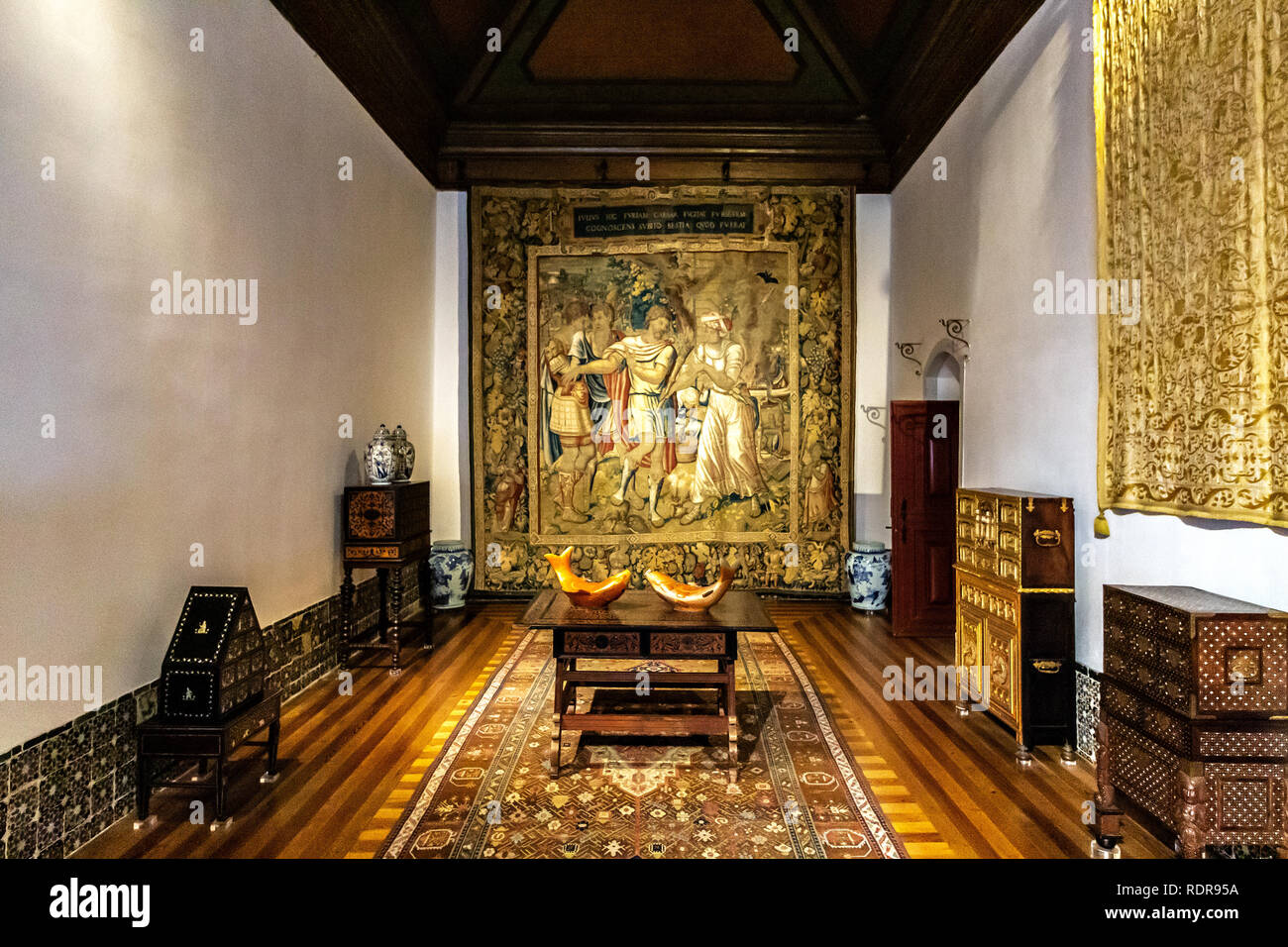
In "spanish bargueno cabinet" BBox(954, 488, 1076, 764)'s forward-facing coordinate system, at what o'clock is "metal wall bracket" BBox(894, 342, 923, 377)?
The metal wall bracket is roughly at 4 o'clock from the spanish bargueno cabinet.

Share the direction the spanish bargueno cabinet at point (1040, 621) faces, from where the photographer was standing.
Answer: facing the viewer and to the left of the viewer

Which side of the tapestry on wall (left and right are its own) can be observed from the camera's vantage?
front

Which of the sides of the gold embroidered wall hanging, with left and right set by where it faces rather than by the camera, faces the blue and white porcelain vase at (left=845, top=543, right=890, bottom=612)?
right

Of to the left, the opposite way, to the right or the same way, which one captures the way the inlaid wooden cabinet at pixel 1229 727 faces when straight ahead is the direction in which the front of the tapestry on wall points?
to the right

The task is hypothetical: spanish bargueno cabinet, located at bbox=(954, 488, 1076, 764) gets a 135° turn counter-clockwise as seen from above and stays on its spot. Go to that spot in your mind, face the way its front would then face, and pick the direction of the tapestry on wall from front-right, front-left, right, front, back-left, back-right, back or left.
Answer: back-left

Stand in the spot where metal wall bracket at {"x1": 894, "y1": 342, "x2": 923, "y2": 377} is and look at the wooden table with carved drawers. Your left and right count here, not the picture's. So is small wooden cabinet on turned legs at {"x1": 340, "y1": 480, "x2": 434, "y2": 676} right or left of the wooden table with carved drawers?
right

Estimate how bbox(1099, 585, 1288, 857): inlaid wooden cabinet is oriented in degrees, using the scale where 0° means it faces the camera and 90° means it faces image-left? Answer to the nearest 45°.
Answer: approximately 45°

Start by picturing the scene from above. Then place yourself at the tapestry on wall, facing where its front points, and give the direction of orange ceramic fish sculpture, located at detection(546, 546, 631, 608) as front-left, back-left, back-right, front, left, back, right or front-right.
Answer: front

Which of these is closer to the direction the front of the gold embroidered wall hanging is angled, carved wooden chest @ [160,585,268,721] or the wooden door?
the carved wooden chest

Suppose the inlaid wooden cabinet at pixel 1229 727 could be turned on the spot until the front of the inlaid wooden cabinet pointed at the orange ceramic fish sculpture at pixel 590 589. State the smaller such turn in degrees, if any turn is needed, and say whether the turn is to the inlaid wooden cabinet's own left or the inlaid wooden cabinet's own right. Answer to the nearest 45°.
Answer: approximately 45° to the inlaid wooden cabinet's own right

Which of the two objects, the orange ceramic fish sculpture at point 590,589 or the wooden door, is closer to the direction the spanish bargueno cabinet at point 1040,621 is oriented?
the orange ceramic fish sculpture

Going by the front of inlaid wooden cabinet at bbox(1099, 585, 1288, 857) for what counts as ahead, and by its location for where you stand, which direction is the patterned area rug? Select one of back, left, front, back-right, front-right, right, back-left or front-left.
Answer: front-right

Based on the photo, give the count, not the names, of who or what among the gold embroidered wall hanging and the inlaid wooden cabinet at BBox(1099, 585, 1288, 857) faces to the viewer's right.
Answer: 0

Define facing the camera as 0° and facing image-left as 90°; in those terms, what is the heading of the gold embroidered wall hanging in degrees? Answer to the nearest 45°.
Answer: approximately 45°

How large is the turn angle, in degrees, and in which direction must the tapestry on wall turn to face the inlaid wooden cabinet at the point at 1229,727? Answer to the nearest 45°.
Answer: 0° — it already faces it
